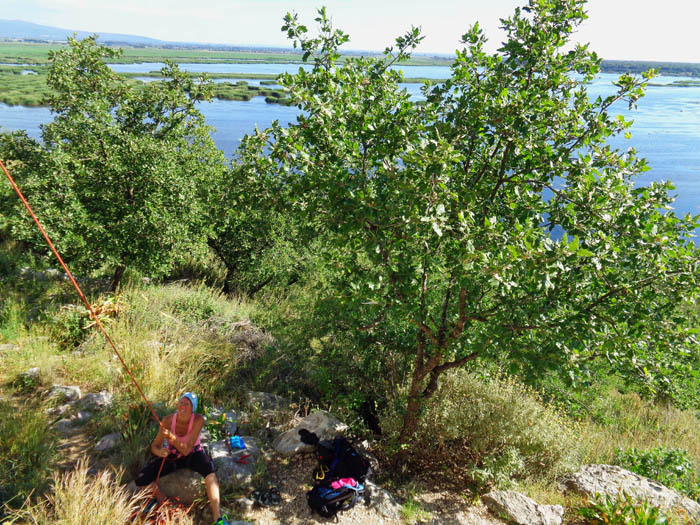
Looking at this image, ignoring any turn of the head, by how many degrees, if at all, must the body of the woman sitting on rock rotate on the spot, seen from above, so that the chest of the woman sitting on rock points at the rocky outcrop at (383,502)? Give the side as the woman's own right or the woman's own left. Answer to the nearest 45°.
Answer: approximately 90° to the woman's own left

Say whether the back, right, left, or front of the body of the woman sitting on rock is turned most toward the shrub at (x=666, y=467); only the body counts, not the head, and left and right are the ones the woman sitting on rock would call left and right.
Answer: left

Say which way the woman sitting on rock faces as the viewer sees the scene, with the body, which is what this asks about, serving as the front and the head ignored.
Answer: toward the camera

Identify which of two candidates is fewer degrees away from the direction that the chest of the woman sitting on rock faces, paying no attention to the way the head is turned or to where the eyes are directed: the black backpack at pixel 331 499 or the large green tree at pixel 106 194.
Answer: the black backpack

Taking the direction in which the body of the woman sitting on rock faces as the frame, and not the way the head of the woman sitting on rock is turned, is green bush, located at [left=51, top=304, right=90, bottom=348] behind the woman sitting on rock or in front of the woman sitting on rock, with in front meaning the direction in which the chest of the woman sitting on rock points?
behind

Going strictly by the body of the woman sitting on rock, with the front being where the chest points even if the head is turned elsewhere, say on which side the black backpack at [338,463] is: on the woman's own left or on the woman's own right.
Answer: on the woman's own left

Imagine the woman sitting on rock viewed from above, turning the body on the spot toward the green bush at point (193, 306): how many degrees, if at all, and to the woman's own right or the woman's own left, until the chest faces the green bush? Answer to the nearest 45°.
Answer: approximately 180°

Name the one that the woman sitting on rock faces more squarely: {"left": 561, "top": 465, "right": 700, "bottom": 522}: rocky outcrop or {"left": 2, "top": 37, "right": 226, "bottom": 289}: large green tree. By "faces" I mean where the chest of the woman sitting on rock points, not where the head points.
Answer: the rocky outcrop

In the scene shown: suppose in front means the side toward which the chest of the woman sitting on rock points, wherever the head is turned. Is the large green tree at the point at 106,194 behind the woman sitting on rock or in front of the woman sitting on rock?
behind
